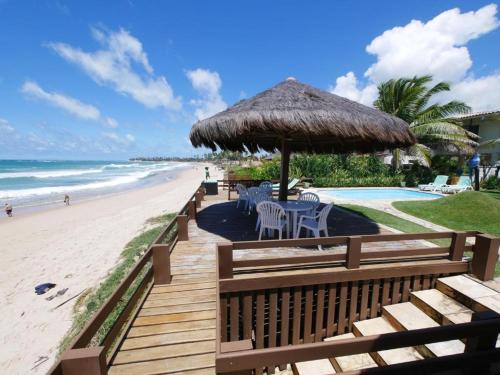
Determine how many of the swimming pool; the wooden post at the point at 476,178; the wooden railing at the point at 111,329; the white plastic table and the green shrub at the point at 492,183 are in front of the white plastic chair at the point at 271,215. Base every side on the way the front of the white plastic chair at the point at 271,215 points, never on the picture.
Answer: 4

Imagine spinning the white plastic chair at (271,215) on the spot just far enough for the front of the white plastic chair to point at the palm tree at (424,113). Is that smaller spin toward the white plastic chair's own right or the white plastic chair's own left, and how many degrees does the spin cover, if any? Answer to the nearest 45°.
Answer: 0° — it already faces it

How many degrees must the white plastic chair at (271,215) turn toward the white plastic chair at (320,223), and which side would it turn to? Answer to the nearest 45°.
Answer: approximately 45° to its right

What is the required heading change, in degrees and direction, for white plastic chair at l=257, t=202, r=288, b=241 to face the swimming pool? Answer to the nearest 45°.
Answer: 0° — it already faces it

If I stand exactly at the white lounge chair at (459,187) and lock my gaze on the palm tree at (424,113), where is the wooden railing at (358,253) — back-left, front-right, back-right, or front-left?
back-left

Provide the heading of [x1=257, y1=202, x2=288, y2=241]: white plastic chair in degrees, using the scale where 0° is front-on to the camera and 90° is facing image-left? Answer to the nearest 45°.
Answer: approximately 225°

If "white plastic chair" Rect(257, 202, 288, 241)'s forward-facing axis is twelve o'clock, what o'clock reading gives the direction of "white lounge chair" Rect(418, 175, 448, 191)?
The white lounge chair is roughly at 12 o'clock from the white plastic chair.

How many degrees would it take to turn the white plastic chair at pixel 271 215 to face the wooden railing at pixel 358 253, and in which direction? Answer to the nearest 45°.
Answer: approximately 90° to its right
